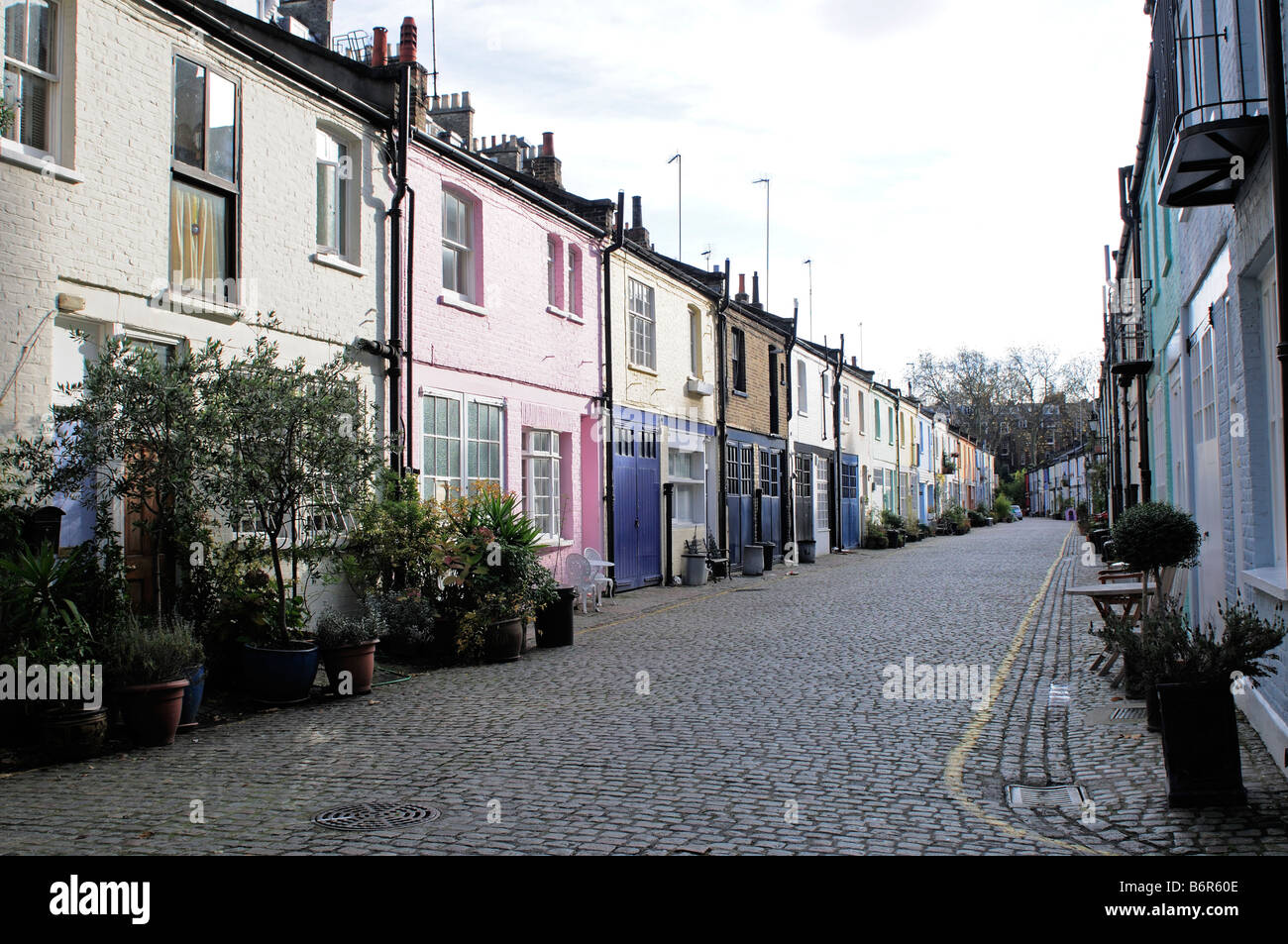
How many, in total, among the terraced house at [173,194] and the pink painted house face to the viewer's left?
0

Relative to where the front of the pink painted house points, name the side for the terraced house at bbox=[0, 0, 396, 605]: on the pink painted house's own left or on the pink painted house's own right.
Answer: on the pink painted house's own right

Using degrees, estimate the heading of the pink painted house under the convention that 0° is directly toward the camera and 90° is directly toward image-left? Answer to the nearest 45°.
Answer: approximately 315°

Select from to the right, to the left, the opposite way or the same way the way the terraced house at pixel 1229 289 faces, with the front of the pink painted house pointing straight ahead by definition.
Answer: the opposite way

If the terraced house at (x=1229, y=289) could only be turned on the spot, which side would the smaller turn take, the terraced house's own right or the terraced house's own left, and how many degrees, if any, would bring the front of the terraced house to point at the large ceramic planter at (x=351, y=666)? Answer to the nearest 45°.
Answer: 0° — it already faces it

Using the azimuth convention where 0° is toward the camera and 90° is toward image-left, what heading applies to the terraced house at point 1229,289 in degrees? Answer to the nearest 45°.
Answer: approximately 90°

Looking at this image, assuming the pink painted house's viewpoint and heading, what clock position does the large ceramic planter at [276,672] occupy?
The large ceramic planter is roughly at 2 o'clock from the pink painted house.

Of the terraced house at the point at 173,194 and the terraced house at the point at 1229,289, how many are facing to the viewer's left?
1

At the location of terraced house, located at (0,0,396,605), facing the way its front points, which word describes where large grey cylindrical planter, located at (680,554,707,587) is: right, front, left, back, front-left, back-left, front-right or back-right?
left

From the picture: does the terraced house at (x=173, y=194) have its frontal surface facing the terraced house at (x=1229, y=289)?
yes
